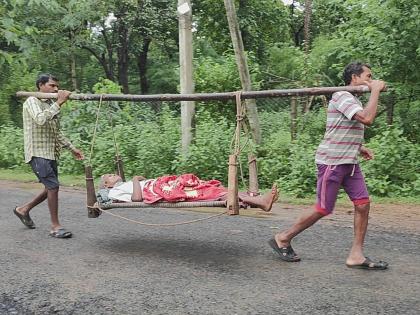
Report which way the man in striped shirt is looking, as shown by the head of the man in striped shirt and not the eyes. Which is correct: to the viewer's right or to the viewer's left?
to the viewer's right

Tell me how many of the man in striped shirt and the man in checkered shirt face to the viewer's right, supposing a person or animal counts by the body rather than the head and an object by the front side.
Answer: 2

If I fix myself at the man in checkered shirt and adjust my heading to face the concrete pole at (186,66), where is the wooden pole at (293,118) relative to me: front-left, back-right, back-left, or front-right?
front-right

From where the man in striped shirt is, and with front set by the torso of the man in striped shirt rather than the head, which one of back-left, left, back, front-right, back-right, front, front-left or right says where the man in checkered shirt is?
back

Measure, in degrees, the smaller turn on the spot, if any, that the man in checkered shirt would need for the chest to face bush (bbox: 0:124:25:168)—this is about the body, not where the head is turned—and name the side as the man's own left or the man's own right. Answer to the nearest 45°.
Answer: approximately 90° to the man's own left

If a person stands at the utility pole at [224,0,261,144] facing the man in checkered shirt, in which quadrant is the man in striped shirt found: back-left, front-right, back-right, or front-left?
front-left

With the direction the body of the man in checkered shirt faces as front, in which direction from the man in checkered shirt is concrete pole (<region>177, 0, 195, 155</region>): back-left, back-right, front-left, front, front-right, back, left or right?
front-left

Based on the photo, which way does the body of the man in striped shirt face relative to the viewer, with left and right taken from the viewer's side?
facing to the right of the viewer

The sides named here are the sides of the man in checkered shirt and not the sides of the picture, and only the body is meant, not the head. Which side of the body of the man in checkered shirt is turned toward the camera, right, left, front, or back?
right

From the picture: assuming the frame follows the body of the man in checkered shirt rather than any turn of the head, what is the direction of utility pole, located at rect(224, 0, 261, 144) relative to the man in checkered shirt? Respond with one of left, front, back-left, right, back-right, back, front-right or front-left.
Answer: front-left

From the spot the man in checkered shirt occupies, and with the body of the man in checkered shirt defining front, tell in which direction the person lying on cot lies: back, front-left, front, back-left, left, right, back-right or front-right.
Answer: front-right

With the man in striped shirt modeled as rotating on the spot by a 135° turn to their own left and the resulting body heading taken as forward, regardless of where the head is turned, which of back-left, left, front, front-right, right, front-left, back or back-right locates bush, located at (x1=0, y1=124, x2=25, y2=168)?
front

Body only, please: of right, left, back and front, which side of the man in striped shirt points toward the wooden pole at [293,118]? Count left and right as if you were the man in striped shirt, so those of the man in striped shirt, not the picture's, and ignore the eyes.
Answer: left
